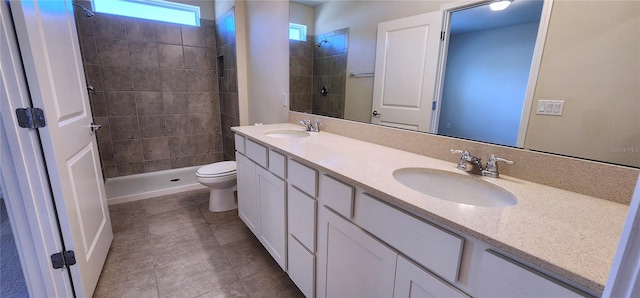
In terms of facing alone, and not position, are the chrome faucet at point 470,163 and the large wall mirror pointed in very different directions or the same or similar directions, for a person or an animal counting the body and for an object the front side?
same or similar directions

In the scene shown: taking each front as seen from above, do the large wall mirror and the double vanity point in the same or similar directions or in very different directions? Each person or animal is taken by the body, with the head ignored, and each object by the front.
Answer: same or similar directions

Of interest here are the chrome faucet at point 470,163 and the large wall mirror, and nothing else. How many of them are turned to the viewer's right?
0

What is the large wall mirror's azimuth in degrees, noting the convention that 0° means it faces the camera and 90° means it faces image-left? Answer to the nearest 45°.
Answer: approximately 45°

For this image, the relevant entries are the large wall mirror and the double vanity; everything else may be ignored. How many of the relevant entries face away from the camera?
0

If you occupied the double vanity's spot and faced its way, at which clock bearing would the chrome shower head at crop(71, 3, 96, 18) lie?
The chrome shower head is roughly at 2 o'clock from the double vanity.

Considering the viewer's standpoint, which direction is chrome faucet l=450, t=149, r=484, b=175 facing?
facing the viewer and to the left of the viewer

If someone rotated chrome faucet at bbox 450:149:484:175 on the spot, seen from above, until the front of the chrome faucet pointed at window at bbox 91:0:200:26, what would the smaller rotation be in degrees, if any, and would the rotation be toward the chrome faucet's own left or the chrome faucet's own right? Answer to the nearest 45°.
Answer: approximately 45° to the chrome faucet's own right

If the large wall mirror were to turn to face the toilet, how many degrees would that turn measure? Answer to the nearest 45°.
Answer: approximately 45° to its right

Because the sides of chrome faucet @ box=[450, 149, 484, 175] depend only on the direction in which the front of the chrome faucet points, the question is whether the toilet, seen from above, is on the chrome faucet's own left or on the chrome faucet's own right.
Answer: on the chrome faucet's own right

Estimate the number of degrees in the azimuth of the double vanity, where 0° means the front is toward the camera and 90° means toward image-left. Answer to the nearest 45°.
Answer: approximately 45°

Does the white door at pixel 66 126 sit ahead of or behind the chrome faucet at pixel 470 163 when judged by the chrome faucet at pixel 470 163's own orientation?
ahead

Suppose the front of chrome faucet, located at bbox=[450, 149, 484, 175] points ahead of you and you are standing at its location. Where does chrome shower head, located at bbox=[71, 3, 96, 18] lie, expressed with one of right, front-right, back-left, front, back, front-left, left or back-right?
front-right
